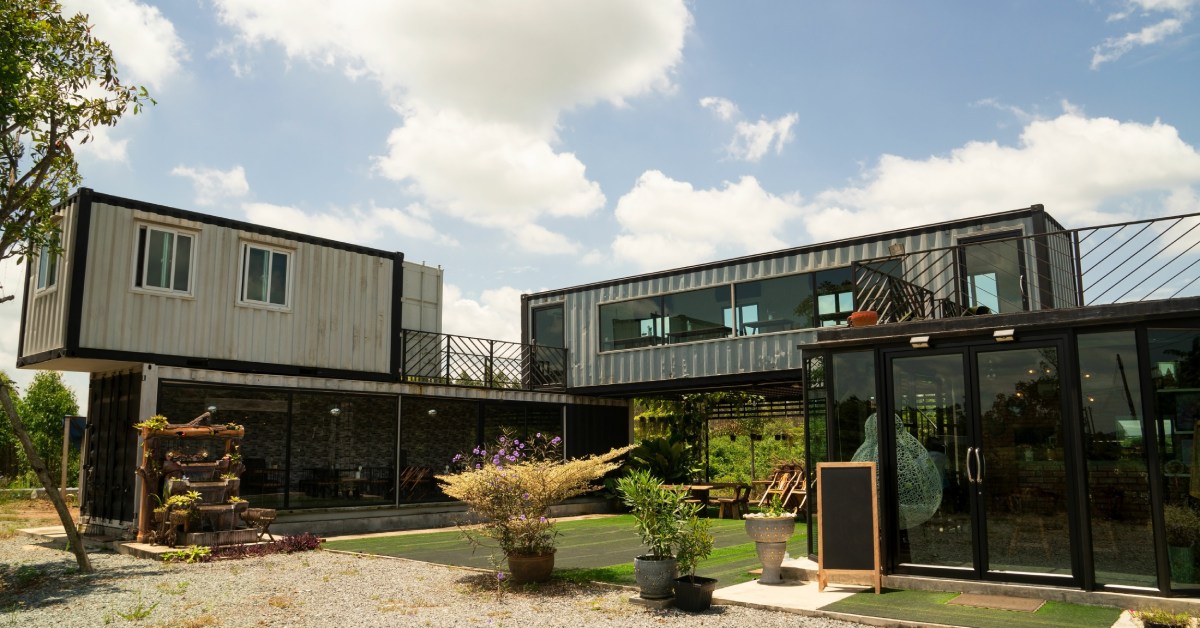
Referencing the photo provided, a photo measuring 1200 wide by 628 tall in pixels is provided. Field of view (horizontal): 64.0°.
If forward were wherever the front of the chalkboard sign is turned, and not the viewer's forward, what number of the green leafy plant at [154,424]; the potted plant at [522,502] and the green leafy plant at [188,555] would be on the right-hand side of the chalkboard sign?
3

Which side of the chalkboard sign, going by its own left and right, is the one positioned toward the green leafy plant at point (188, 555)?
right

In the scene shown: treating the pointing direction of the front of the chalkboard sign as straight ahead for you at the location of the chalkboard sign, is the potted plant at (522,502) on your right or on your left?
on your right

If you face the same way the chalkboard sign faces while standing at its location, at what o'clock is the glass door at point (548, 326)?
The glass door is roughly at 5 o'clock from the chalkboard sign.

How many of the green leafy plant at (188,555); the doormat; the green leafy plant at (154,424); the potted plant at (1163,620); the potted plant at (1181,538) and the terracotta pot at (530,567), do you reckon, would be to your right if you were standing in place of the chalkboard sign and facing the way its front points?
3

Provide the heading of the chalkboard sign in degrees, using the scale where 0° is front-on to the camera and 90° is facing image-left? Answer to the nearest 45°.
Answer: approximately 0°

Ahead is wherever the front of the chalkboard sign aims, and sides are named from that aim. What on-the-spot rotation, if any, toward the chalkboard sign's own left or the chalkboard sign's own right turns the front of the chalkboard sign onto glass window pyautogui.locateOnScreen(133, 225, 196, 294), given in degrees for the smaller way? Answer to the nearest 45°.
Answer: approximately 90° to the chalkboard sign's own right

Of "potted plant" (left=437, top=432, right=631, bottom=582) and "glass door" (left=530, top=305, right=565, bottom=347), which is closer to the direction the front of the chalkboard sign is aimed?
the potted plant

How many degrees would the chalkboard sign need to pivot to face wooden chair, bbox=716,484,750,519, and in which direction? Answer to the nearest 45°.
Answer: approximately 180°

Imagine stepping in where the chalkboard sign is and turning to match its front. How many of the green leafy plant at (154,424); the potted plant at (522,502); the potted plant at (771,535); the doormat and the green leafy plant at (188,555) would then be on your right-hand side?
4

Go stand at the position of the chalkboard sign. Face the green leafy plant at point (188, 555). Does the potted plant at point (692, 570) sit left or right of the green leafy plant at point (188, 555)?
left

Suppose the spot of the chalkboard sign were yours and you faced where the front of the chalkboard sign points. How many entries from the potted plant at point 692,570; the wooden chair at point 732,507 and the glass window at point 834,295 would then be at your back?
2

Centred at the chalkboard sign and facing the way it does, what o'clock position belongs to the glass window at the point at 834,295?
The glass window is roughly at 6 o'clock from the chalkboard sign.

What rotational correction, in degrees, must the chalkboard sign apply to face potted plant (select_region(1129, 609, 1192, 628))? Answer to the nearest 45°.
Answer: approximately 45° to its left

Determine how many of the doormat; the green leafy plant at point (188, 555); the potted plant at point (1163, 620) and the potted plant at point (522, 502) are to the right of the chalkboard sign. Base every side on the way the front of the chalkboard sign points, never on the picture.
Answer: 2

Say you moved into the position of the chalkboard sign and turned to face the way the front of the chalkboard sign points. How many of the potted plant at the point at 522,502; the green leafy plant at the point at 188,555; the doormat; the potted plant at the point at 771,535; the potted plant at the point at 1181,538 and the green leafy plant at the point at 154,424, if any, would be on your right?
4

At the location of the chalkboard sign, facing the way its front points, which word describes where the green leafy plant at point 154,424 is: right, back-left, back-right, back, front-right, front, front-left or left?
right

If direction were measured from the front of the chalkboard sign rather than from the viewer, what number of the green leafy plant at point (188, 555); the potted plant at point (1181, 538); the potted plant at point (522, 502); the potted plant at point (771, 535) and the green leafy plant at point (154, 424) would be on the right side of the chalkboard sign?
4
